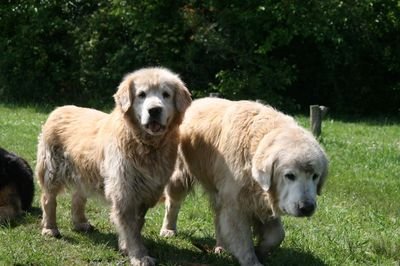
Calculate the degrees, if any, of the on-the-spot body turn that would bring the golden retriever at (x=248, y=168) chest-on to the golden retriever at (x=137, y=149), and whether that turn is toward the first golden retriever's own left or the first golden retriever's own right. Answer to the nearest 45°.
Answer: approximately 135° to the first golden retriever's own right

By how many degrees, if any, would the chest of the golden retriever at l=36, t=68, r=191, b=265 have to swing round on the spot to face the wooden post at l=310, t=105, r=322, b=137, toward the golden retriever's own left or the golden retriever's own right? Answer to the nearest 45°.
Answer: approximately 90° to the golden retriever's own left

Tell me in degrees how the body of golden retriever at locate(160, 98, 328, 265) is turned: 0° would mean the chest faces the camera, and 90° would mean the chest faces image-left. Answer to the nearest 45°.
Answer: approximately 315°

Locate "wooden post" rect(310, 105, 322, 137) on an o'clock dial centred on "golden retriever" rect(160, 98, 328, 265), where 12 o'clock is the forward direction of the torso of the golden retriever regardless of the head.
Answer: The wooden post is roughly at 8 o'clock from the golden retriever.

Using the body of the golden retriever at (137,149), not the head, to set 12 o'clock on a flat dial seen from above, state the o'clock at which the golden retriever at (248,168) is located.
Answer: the golden retriever at (248,168) is roughly at 11 o'clock from the golden retriever at (137,149).

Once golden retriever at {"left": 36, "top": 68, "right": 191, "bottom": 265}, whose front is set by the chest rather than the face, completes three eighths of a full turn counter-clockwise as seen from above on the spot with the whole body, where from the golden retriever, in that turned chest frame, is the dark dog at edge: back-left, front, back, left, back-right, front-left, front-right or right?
front-left

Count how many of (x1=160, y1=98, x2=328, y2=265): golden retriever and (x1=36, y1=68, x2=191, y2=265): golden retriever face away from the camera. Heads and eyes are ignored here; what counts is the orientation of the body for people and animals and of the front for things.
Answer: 0
